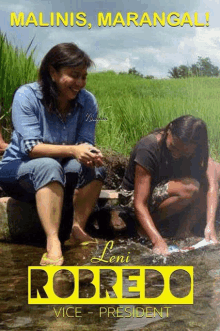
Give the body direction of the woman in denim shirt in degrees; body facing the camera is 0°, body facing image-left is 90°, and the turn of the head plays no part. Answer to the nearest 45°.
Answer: approximately 315°

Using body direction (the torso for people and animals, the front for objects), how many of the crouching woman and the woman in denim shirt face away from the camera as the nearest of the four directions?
0

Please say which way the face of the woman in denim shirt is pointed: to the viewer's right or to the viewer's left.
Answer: to the viewer's right

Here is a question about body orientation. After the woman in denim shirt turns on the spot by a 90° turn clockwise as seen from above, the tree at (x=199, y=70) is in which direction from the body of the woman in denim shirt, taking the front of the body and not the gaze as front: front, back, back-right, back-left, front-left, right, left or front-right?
back
